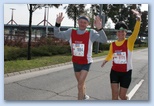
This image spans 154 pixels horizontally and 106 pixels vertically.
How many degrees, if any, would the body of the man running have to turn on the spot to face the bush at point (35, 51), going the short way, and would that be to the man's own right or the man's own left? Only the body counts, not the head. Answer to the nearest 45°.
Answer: approximately 135° to the man's own right

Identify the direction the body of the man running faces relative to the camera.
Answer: toward the camera

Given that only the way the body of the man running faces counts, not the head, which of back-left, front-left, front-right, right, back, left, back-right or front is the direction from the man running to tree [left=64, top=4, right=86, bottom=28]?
back

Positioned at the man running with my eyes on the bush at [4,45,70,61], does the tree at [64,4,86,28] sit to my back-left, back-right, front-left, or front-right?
front-right
